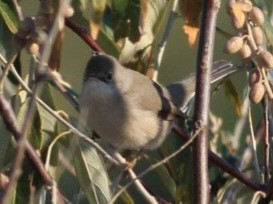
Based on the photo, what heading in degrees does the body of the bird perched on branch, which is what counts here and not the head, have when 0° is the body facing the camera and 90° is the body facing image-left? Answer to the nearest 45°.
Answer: approximately 45°
